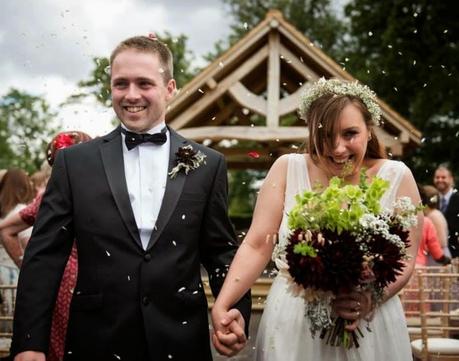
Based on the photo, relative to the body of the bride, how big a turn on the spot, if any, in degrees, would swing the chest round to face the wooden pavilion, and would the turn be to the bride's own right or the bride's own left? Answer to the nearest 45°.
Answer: approximately 180°

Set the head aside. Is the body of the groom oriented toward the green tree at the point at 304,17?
no

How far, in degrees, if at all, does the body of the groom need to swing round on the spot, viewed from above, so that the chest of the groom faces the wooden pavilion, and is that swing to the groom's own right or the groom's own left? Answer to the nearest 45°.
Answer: approximately 180°

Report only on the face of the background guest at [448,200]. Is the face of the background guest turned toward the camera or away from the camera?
toward the camera

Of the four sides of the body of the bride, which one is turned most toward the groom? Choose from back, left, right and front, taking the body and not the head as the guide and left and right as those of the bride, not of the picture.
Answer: right

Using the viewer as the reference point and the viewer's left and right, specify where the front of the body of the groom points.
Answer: facing the viewer

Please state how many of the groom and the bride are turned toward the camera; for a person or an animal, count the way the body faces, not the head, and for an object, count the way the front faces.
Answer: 2

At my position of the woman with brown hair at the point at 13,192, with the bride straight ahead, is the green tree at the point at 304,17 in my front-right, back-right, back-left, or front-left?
back-left

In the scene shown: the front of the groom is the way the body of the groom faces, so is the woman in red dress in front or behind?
behind

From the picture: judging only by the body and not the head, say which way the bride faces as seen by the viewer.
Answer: toward the camera

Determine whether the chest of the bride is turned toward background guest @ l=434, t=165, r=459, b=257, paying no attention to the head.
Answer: no

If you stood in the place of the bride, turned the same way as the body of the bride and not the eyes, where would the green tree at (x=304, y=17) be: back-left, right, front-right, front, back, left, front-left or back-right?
back

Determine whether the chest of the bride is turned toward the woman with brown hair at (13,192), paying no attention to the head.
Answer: no

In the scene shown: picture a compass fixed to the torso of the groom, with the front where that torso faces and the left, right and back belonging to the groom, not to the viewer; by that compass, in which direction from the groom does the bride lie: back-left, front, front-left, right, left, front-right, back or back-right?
left
